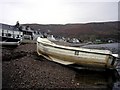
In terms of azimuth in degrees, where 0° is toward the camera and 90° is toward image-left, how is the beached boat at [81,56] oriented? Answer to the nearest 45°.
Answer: approximately 135°
